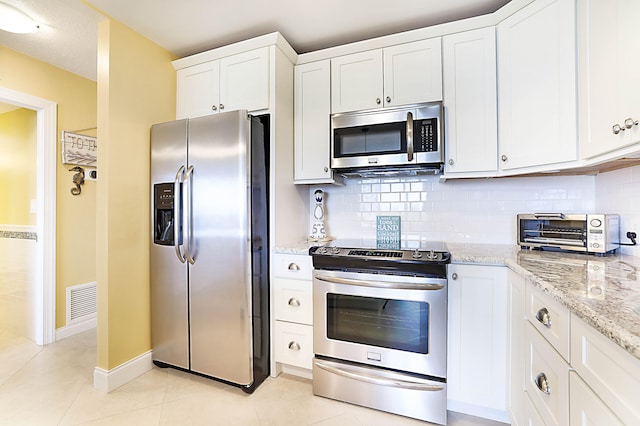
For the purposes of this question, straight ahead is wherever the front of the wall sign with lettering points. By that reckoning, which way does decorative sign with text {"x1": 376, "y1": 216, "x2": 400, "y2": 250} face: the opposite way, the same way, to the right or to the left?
to the right

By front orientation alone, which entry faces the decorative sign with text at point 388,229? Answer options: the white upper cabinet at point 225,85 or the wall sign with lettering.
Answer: the wall sign with lettering

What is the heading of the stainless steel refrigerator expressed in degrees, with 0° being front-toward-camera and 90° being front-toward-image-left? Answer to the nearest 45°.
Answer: approximately 45°

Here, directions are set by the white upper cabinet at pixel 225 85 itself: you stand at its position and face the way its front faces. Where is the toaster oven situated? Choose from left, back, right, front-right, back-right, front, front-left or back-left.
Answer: left

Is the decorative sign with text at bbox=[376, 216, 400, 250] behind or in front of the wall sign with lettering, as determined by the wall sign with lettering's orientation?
in front

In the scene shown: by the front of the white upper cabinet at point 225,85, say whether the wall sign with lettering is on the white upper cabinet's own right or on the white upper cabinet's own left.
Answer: on the white upper cabinet's own right

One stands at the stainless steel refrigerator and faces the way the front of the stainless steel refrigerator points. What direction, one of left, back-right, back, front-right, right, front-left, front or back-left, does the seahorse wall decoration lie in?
right

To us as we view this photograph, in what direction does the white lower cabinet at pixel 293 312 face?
facing the viewer and to the left of the viewer

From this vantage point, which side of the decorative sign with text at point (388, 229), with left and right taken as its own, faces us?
front

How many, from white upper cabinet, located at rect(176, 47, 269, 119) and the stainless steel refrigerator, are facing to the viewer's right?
0
